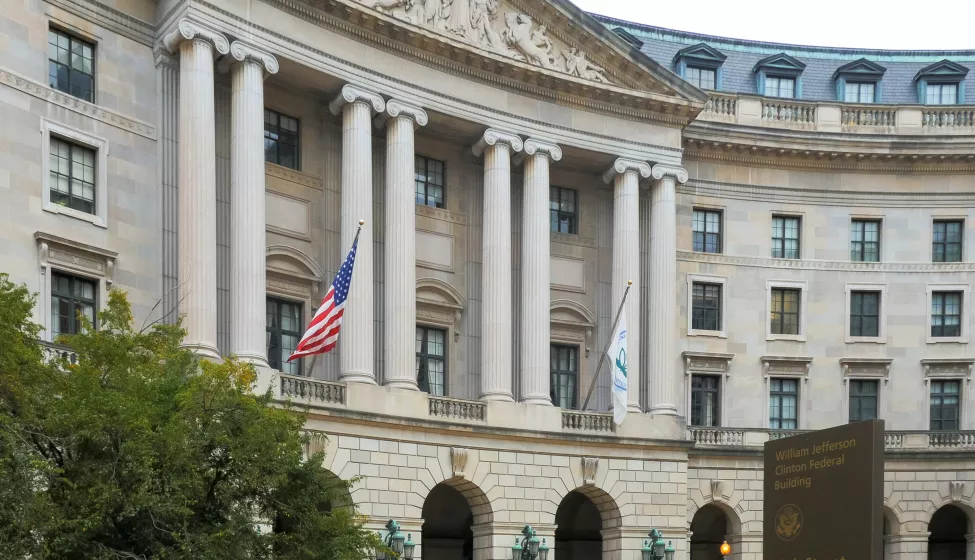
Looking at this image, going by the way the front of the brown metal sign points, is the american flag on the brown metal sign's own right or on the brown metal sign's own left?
on the brown metal sign's own right

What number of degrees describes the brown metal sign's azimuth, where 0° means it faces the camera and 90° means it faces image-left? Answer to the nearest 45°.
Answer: approximately 45°

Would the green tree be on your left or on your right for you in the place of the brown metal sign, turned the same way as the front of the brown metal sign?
on your right
